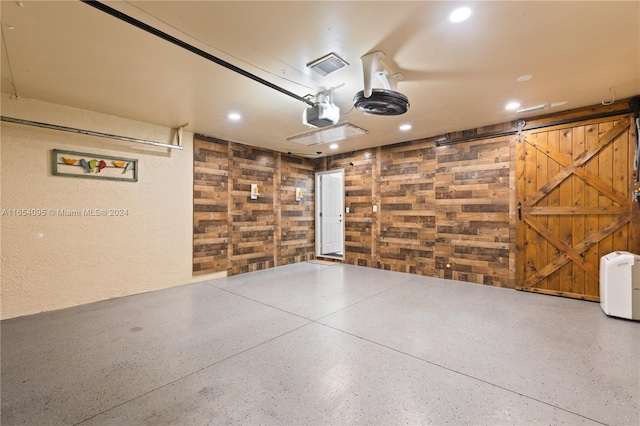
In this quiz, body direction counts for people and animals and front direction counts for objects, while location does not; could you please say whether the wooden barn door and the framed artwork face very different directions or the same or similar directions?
very different directions

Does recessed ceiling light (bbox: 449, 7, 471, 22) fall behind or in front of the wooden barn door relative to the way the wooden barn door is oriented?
in front

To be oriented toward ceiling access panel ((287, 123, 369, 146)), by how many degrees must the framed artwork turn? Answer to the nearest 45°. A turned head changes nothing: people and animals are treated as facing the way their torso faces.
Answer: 0° — it already faces it

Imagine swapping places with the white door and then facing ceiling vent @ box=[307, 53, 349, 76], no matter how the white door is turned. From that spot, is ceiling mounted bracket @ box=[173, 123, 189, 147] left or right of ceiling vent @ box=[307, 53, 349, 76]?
right

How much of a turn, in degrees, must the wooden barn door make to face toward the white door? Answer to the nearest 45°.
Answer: approximately 45° to its right

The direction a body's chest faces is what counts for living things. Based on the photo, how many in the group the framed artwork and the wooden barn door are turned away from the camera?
0

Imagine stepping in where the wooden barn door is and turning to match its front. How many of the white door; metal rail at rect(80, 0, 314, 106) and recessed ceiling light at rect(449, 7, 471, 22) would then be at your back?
0

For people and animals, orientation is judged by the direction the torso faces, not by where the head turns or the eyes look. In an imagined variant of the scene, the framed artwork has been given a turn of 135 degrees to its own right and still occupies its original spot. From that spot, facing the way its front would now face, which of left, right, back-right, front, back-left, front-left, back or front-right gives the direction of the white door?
back

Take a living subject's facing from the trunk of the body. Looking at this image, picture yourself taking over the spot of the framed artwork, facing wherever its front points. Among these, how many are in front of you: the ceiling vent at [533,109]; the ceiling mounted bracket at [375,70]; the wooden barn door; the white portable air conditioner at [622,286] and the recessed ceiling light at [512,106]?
5

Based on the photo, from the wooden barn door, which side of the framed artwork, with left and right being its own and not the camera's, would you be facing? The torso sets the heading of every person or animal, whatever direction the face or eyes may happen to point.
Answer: front

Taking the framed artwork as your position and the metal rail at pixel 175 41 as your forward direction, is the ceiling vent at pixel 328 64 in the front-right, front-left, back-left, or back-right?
front-left

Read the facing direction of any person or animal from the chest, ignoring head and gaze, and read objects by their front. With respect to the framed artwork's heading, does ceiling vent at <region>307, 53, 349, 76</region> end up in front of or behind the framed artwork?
in front

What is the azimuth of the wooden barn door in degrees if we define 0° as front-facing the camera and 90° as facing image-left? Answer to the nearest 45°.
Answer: approximately 45°

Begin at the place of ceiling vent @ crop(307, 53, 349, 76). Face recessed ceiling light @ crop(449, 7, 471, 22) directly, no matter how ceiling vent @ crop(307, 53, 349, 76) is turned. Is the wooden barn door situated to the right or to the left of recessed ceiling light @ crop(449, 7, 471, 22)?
left

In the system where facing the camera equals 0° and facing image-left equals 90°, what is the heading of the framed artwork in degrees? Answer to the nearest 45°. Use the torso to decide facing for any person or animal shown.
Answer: approximately 315°

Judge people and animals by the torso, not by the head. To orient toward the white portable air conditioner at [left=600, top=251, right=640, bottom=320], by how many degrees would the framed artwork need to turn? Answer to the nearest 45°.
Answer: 0° — it already faces it

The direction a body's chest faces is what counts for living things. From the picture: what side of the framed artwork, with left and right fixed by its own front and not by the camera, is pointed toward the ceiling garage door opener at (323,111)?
front
